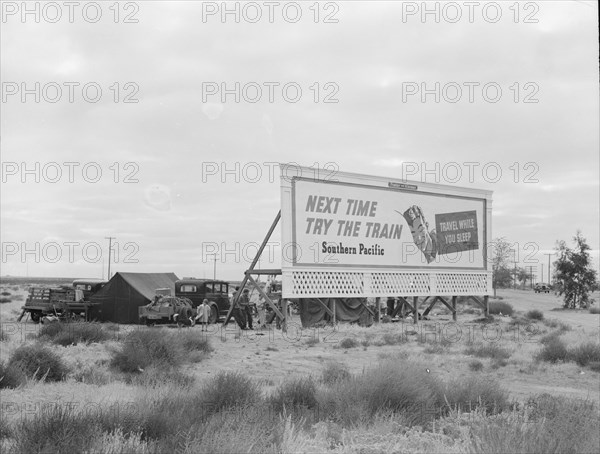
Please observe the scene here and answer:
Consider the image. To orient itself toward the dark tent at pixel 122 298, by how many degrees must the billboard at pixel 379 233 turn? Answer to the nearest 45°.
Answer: approximately 135° to its right

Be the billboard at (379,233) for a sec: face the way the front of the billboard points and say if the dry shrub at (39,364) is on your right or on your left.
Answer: on your right

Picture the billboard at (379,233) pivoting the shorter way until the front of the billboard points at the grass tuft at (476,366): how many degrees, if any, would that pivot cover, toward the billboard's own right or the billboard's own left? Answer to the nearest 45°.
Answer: approximately 45° to the billboard's own right

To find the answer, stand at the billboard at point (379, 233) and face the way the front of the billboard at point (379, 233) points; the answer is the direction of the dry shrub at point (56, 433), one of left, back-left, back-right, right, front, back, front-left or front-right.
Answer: front-right

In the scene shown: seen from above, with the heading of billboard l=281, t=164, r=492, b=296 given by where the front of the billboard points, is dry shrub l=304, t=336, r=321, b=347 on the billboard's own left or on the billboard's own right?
on the billboard's own right

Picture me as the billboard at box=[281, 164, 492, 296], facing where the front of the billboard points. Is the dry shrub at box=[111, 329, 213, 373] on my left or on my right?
on my right

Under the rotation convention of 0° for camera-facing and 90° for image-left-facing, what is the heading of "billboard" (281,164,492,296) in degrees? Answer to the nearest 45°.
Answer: approximately 315°

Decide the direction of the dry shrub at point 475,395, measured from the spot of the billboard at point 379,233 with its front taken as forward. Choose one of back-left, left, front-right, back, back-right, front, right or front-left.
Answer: front-right

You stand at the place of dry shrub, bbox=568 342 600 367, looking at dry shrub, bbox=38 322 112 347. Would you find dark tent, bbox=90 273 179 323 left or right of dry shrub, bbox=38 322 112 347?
right
